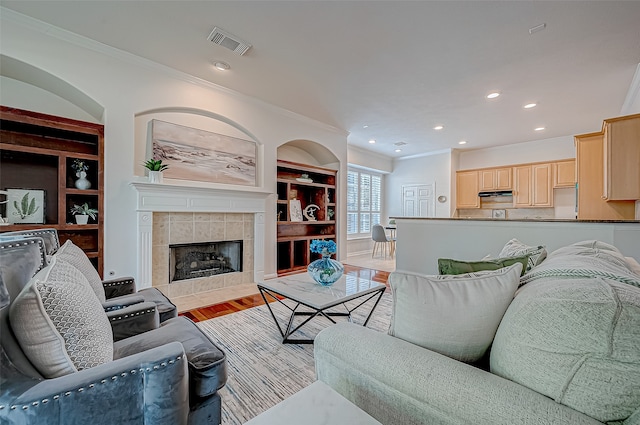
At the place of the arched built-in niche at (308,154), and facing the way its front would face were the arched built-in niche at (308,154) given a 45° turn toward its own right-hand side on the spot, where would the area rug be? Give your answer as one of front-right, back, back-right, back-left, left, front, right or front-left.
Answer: front

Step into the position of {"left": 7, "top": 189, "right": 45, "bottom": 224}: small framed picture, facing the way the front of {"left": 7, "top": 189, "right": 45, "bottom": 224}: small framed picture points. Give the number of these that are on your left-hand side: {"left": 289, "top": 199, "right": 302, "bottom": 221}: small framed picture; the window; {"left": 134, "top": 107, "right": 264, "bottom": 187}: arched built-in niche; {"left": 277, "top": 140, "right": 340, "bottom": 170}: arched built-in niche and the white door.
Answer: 5

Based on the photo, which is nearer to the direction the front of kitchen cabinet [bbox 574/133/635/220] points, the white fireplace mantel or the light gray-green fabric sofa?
the white fireplace mantel

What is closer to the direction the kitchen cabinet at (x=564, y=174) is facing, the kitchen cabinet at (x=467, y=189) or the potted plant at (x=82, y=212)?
the potted plant

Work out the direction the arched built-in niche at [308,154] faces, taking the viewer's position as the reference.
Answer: facing the viewer and to the right of the viewer

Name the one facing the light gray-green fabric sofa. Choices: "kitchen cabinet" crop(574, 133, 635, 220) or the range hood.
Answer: the range hood

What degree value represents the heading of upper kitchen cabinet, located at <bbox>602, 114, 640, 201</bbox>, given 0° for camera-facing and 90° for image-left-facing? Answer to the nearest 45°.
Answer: approximately 90°

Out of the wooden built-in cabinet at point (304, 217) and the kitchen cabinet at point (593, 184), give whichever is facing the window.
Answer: the kitchen cabinet

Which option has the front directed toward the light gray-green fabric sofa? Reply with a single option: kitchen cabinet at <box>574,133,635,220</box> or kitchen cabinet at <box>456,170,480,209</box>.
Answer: kitchen cabinet at <box>456,170,480,209</box>

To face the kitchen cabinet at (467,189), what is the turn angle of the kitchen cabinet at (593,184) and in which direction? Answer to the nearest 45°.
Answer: approximately 45° to its right

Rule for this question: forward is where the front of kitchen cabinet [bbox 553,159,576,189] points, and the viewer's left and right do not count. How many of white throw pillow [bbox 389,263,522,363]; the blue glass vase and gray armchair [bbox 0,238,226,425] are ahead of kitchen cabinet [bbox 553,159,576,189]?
3

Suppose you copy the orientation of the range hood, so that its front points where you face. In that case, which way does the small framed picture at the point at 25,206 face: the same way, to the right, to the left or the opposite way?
to the left

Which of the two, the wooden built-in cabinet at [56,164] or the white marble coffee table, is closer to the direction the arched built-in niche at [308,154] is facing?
the white marble coffee table

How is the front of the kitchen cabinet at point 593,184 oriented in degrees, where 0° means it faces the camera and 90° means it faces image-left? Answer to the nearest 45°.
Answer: approximately 90°
